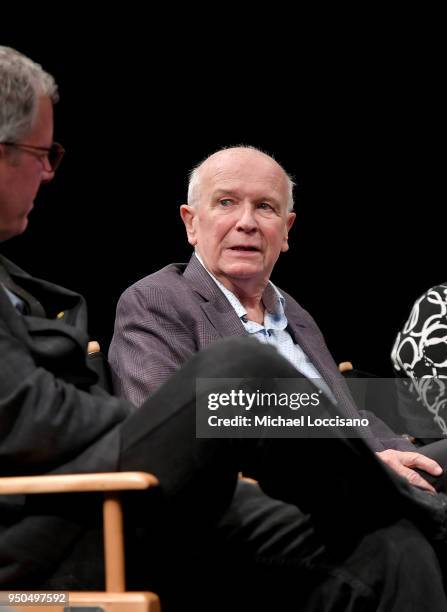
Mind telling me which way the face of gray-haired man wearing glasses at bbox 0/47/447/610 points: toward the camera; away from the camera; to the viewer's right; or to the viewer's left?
to the viewer's right

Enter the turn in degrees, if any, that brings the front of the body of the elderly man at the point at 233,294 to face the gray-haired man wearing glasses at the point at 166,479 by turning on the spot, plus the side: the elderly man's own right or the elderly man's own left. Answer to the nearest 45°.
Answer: approximately 45° to the elderly man's own right

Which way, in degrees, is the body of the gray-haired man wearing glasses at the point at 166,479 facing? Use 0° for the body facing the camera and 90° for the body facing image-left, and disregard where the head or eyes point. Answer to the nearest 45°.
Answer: approximately 270°

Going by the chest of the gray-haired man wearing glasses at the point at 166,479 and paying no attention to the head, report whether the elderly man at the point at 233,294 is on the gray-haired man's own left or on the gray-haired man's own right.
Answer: on the gray-haired man's own left
